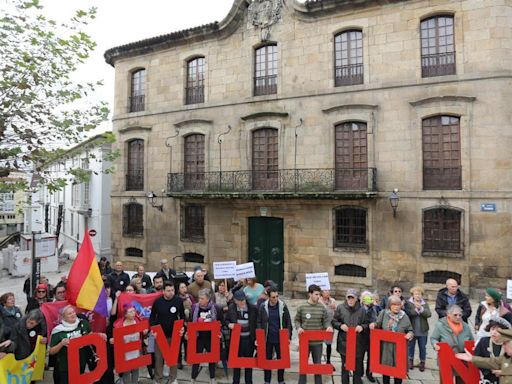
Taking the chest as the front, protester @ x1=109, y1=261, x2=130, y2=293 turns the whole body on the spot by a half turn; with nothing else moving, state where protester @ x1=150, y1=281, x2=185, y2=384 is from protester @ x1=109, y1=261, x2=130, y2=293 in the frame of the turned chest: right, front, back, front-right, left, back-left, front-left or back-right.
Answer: back

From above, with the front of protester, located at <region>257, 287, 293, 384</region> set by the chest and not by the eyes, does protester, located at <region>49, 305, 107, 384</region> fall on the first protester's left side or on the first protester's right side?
on the first protester's right side

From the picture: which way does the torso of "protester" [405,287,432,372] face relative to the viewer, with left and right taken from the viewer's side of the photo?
facing the viewer

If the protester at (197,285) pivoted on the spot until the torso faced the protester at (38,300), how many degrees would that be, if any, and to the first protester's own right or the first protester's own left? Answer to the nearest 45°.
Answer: approximately 90° to the first protester's own right

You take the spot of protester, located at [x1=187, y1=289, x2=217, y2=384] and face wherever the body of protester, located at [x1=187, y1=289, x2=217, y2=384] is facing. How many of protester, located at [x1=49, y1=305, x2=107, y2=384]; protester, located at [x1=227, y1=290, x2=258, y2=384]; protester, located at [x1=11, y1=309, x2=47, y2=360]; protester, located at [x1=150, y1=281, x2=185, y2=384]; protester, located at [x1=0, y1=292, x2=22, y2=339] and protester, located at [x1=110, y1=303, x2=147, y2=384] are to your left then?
1

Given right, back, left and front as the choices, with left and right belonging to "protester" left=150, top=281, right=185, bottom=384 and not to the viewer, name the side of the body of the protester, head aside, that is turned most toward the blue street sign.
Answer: left

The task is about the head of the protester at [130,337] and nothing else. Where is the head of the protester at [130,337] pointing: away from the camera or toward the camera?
toward the camera

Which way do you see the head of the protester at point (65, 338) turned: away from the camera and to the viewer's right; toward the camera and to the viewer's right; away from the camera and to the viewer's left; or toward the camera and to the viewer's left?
toward the camera and to the viewer's right

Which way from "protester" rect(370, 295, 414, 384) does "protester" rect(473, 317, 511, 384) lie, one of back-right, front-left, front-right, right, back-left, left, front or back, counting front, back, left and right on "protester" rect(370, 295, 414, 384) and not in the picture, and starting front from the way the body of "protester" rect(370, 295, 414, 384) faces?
front-left

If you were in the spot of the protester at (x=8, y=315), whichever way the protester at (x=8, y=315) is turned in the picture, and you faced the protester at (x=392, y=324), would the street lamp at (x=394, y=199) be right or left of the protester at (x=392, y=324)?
left

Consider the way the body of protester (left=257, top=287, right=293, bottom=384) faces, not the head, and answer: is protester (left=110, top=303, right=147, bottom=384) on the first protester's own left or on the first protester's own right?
on the first protester's own right

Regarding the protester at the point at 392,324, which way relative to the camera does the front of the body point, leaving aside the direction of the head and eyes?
toward the camera

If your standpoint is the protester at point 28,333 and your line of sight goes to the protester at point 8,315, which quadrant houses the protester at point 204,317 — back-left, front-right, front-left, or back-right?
back-right

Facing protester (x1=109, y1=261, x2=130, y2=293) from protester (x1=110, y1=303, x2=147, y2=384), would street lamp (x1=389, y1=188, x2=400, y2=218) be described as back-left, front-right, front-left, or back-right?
front-right

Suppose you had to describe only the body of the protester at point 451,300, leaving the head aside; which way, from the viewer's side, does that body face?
toward the camera

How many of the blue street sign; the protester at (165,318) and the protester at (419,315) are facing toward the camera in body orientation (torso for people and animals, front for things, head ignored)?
3

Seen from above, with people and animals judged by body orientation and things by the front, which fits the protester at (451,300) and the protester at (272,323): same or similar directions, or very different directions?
same or similar directions

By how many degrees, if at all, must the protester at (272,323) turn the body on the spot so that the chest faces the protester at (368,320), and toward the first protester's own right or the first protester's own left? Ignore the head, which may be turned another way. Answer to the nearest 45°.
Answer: approximately 90° to the first protester's own left
